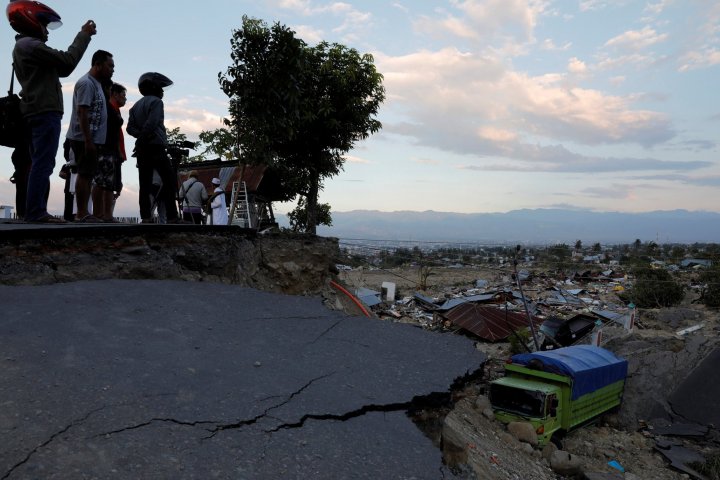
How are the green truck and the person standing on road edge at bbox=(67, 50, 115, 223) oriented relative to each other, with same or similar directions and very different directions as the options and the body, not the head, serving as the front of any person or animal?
very different directions

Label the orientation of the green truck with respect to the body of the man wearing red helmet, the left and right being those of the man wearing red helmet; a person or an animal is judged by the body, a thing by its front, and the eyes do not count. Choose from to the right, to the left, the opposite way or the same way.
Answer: the opposite way

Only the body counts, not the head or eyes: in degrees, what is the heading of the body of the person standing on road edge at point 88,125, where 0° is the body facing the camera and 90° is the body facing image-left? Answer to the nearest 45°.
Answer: approximately 270°

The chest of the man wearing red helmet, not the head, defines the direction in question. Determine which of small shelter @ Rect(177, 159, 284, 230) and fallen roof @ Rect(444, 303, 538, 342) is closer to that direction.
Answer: the fallen roof

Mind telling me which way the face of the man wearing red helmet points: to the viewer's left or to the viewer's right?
to the viewer's right

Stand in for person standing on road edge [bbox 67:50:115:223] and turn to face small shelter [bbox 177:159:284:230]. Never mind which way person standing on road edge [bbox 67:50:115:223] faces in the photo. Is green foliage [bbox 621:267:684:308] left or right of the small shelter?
right

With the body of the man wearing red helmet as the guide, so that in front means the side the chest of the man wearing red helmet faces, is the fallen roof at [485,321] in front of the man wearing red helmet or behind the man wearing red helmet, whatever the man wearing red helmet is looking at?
in front

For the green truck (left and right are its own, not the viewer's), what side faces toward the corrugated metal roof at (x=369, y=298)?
right
